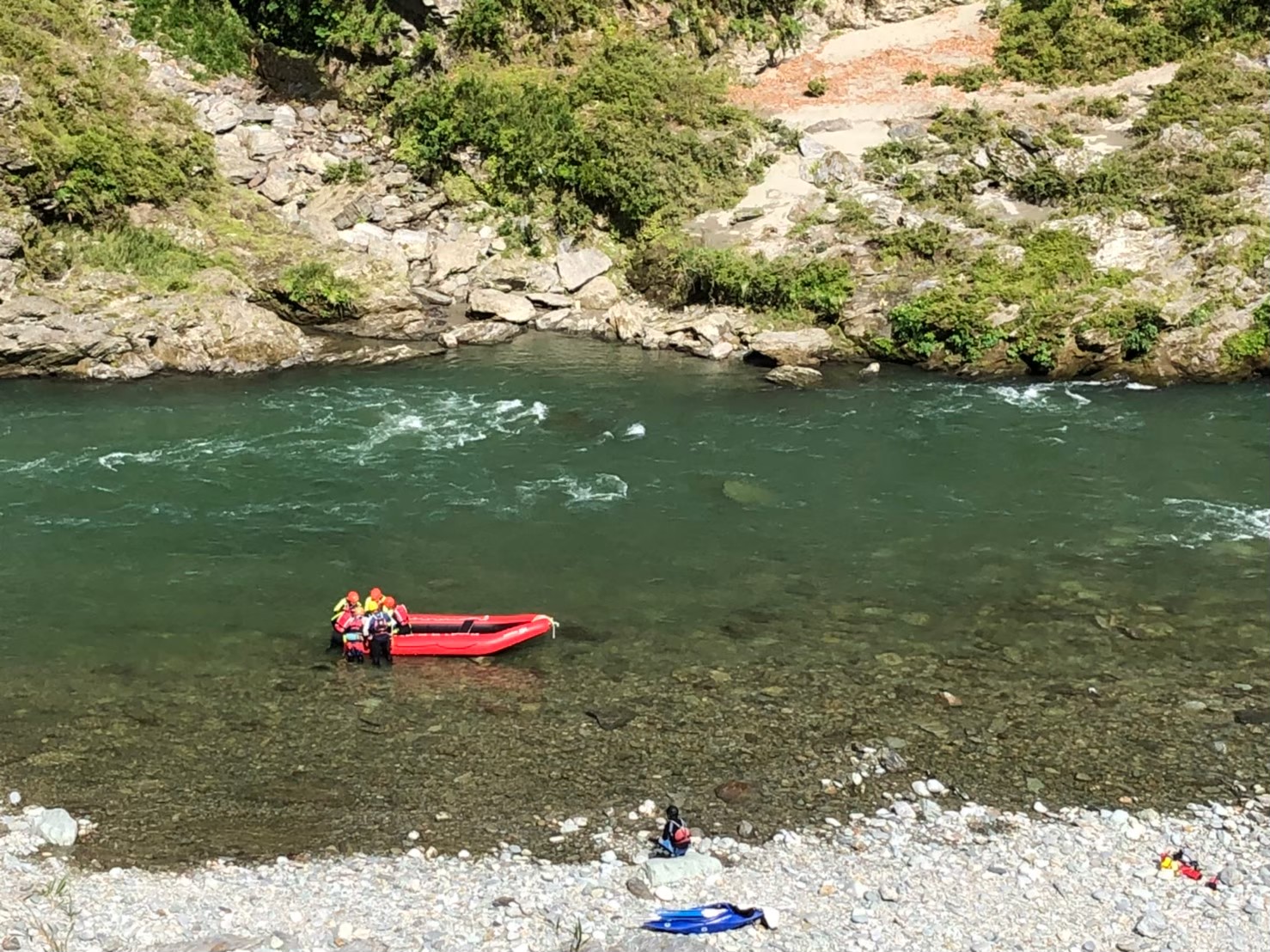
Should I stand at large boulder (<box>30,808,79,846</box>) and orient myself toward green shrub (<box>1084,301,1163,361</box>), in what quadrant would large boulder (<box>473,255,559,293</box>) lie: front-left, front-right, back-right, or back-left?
front-left

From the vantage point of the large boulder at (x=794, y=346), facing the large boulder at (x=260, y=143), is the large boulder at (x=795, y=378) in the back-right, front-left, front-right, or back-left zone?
back-left

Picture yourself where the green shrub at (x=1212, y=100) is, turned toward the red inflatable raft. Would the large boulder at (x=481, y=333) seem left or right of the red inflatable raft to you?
right

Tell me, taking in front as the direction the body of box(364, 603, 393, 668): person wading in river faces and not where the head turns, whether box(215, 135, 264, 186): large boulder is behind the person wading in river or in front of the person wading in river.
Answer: in front

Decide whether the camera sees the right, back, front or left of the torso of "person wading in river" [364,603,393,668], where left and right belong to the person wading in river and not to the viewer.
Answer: back

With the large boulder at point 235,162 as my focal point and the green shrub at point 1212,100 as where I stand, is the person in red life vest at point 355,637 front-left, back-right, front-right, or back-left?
front-left

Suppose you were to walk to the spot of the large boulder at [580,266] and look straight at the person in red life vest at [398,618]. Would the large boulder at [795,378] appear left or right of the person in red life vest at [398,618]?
left

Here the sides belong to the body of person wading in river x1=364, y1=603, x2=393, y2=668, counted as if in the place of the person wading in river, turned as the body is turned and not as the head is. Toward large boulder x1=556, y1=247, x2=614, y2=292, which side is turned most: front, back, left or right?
front

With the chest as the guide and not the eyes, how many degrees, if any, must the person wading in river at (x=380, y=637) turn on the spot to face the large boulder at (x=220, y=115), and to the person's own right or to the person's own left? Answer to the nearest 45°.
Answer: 0° — they already face it

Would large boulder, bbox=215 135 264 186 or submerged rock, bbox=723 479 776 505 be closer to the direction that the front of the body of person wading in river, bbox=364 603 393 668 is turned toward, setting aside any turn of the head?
the large boulder

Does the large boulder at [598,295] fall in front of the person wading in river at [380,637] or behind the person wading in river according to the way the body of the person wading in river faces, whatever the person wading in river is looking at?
in front

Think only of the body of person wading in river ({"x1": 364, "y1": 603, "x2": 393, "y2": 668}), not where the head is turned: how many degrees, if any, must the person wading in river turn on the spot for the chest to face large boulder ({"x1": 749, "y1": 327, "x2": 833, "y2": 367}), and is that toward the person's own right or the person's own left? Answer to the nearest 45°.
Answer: approximately 45° to the person's own right
